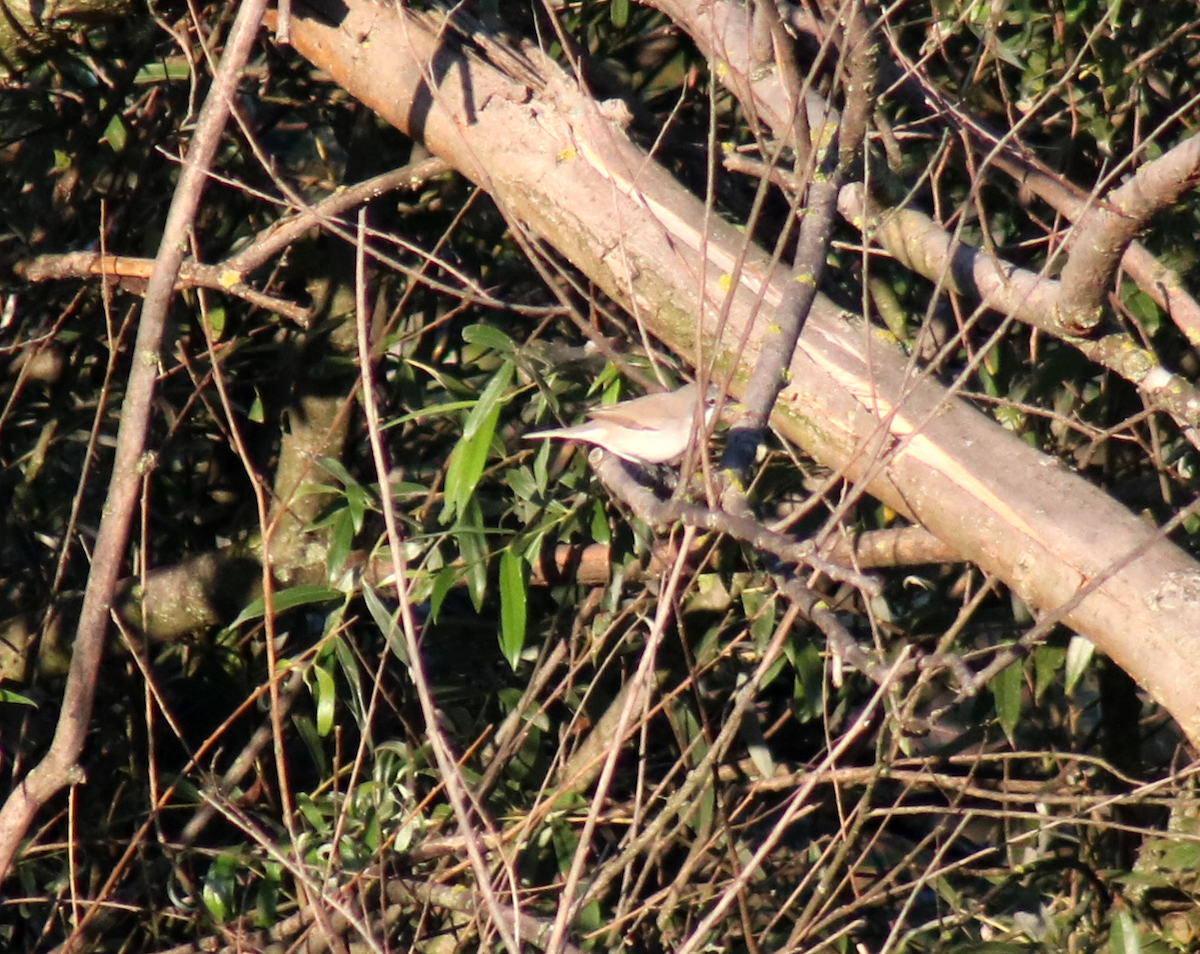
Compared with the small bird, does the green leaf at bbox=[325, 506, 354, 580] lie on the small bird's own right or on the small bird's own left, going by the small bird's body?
on the small bird's own right

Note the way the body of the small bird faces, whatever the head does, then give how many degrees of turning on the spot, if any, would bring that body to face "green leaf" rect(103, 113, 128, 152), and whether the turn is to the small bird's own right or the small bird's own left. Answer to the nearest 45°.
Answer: approximately 180°

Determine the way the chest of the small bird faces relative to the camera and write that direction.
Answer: to the viewer's right

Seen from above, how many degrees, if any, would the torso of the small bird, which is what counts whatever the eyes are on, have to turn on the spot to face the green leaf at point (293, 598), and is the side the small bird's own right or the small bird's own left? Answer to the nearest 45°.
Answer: approximately 135° to the small bird's own right

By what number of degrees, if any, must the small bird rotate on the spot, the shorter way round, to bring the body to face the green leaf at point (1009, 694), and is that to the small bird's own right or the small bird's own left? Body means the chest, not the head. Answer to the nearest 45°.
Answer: approximately 45° to the small bird's own right

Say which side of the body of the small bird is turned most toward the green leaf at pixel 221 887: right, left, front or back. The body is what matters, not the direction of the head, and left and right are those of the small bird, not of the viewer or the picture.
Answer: back

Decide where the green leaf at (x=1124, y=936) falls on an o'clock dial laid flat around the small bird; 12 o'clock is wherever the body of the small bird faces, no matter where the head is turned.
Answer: The green leaf is roughly at 1 o'clock from the small bird.

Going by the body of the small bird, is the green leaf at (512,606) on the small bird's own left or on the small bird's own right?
on the small bird's own right
